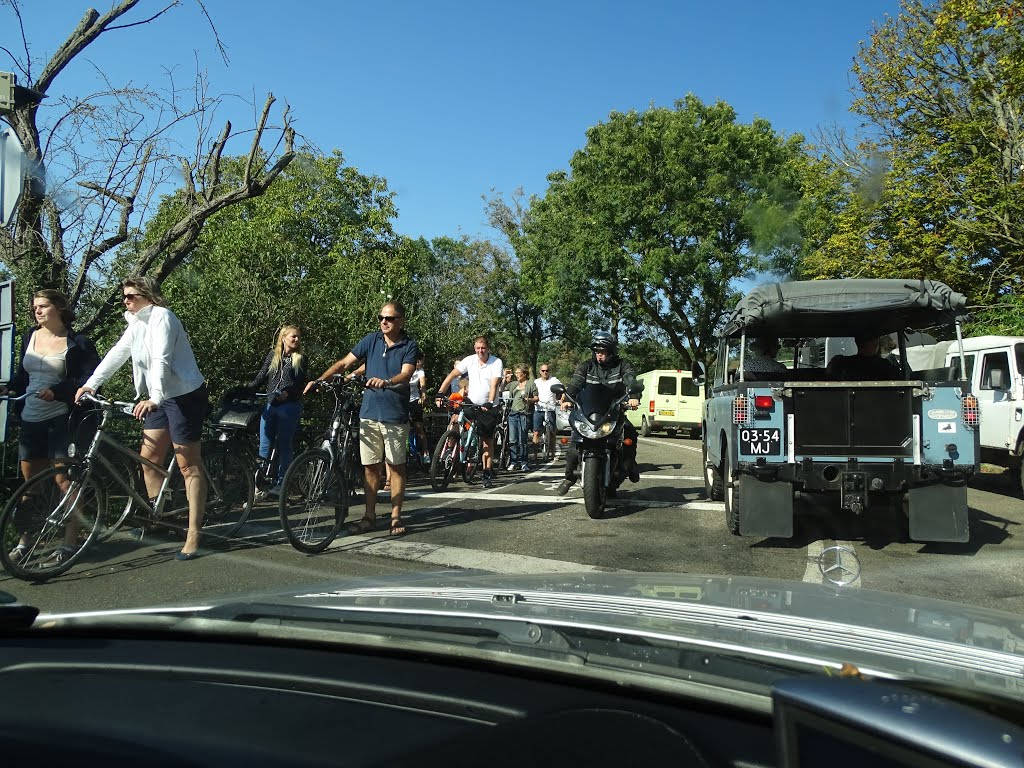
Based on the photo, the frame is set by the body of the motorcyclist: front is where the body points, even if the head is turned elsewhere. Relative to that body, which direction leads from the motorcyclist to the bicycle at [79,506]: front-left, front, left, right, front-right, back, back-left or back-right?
front-right

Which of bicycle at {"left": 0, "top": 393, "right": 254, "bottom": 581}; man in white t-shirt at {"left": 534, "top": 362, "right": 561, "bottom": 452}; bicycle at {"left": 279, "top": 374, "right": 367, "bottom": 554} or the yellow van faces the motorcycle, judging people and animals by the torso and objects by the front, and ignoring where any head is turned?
the man in white t-shirt

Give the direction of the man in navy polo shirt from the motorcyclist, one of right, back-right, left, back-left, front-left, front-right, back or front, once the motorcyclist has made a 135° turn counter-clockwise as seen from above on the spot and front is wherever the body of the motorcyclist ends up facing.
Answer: back

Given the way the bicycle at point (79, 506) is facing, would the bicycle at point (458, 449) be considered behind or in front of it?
behind

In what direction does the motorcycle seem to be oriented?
toward the camera

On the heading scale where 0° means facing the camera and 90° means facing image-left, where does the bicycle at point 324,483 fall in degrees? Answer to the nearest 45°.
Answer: approximately 45°

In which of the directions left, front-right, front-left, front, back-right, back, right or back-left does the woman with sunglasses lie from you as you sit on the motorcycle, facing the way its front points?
front-right

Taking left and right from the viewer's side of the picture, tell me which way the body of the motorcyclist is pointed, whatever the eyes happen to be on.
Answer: facing the viewer

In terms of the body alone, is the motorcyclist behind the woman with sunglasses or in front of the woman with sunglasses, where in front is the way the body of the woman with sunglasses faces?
behind

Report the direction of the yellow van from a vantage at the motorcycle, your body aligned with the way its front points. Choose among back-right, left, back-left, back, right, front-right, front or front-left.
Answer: back
